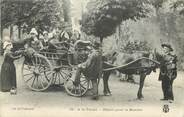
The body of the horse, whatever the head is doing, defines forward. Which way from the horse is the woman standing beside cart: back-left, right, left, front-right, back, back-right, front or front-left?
back

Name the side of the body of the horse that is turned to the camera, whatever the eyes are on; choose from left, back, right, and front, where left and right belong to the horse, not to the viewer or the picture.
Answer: right

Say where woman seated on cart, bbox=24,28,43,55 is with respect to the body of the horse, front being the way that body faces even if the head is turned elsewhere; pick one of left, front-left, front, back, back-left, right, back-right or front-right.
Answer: back
